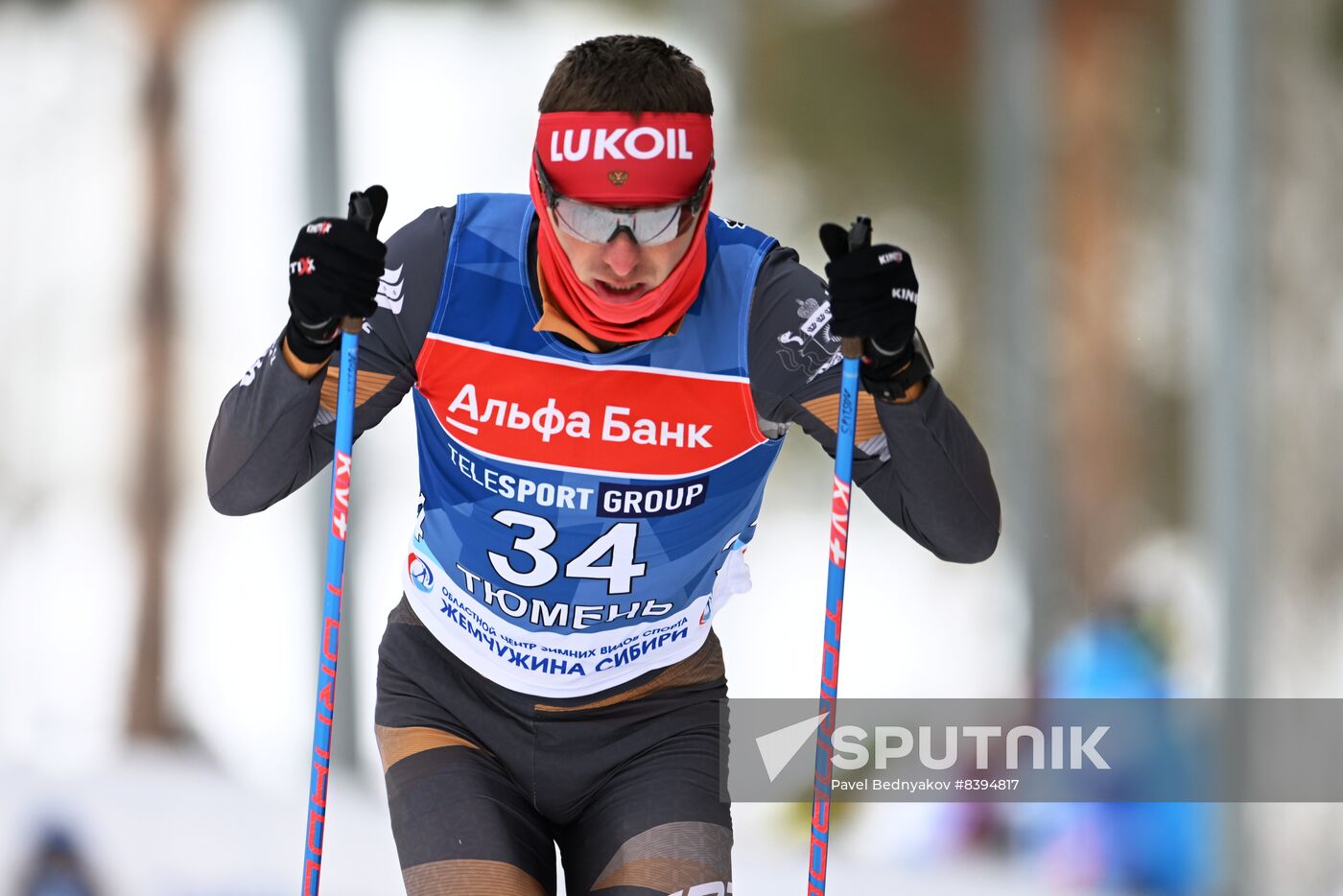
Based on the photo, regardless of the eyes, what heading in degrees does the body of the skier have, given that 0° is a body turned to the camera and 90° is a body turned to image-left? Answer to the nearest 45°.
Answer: approximately 0°

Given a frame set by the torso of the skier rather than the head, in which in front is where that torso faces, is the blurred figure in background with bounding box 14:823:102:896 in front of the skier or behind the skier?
behind

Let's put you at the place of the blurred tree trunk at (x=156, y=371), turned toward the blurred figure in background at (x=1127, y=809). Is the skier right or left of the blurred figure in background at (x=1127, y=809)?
right

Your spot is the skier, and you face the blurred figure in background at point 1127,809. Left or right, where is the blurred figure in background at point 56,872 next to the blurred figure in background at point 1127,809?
left

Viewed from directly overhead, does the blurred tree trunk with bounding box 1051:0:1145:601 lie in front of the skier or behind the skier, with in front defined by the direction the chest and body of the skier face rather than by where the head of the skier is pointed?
behind

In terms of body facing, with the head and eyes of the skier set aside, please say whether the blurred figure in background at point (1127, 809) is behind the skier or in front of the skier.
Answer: behind
